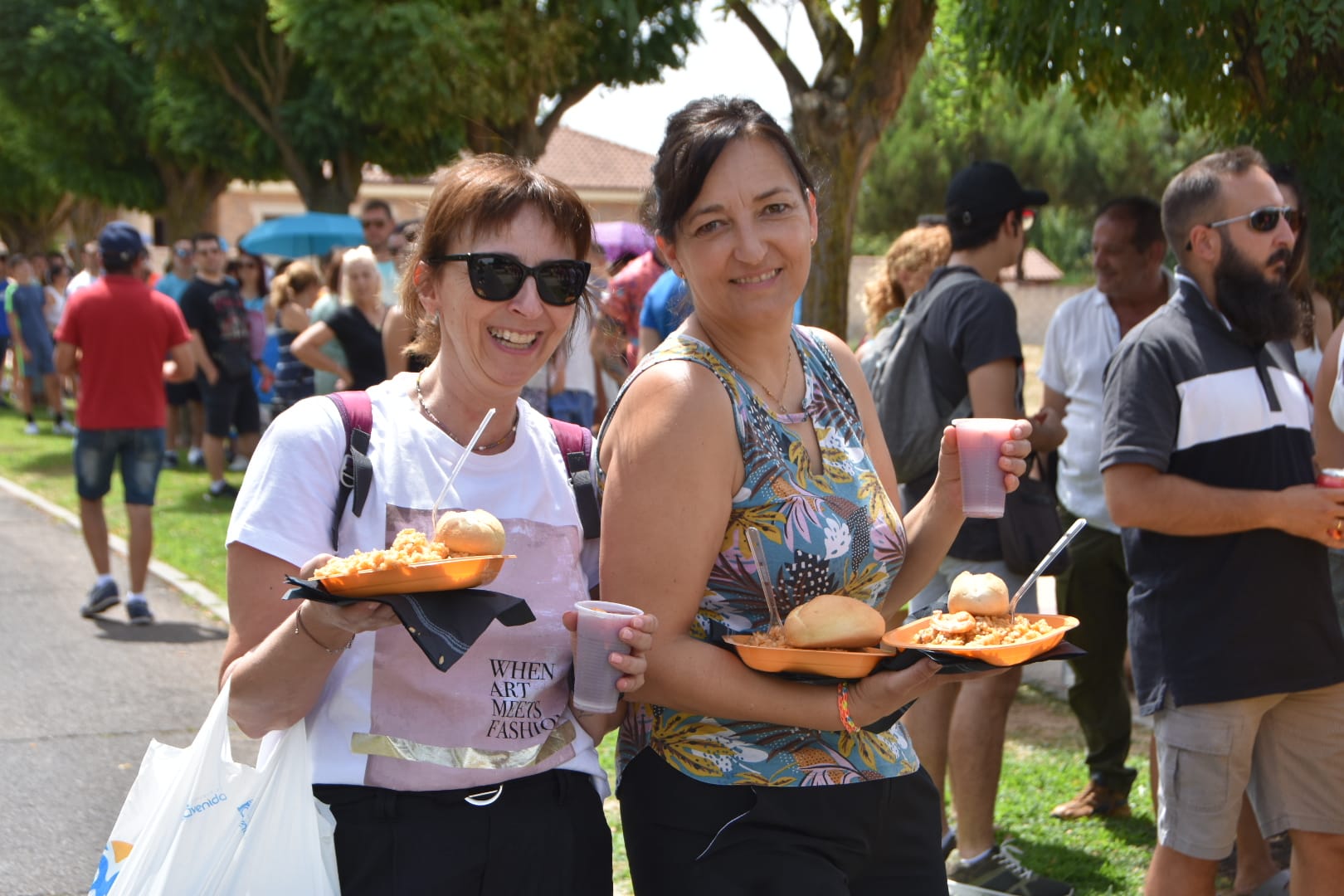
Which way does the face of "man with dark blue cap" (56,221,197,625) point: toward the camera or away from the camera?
away from the camera

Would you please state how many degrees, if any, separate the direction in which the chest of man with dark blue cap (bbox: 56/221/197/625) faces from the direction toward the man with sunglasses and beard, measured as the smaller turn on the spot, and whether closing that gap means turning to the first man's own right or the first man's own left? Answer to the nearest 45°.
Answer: approximately 180°

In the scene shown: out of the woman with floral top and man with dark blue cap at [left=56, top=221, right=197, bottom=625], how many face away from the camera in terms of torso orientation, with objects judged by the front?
1

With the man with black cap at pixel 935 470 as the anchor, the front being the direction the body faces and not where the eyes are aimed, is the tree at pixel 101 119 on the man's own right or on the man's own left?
on the man's own left

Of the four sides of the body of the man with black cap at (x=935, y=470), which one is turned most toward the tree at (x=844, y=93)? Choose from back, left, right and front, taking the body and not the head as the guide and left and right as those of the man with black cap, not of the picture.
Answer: left

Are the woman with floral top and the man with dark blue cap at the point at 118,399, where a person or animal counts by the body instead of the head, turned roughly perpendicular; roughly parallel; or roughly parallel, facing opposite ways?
roughly parallel, facing opposite ways

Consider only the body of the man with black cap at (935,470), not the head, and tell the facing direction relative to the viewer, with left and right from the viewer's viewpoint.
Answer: facing to the right of the viewer

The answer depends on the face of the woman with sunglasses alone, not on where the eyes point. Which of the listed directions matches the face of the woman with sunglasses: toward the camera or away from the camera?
toward the camera

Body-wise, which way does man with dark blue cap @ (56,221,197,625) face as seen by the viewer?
away from the camera

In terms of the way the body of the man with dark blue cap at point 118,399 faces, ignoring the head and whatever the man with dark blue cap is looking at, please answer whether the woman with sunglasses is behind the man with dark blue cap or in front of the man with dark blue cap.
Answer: behind

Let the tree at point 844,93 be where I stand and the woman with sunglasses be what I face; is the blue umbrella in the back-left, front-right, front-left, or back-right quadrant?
back-right

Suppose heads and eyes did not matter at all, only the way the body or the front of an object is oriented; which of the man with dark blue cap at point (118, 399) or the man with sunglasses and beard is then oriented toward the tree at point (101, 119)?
the man with dark blue cap

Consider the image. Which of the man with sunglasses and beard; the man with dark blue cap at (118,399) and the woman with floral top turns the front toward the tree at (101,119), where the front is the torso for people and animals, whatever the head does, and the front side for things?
the man with dark blue cap

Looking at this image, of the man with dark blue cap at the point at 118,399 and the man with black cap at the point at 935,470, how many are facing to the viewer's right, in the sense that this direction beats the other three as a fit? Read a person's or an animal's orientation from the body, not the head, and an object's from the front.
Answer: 1
